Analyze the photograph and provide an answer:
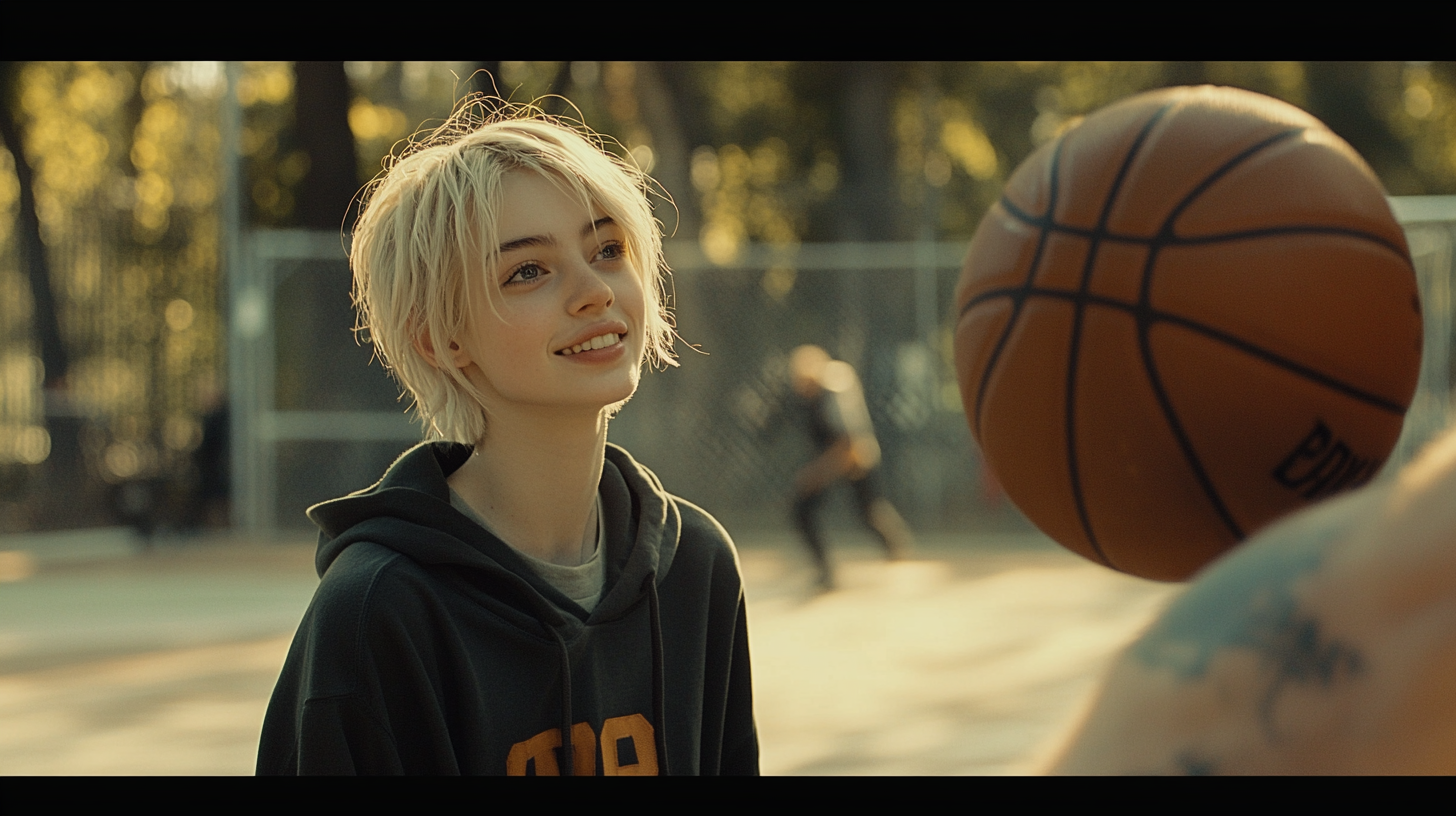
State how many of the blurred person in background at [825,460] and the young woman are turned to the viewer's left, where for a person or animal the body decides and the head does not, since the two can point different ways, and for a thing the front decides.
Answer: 1

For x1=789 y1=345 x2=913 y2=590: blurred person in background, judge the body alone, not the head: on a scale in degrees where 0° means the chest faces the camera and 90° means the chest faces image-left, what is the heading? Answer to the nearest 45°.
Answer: approximately 90°

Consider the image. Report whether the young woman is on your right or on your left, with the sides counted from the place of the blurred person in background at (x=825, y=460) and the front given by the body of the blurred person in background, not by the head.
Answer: on your left

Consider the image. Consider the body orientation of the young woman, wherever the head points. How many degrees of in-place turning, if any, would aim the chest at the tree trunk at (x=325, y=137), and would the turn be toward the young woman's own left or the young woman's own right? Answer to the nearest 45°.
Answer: approximately 135° to the young woman's own left

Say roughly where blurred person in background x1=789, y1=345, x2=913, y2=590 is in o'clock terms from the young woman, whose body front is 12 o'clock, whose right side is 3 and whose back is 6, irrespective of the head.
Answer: The blurred person in background is roughly at 8 o'clock from the young woman.

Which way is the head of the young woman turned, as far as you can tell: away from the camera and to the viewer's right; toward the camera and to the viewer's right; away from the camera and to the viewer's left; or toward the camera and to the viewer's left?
toward the camera and to the viewer's right

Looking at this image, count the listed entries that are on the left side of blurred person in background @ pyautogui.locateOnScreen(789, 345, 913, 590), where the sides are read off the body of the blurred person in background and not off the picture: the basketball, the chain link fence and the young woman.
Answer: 2

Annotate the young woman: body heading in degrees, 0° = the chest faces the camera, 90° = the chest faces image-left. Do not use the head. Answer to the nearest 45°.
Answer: approximately 315°

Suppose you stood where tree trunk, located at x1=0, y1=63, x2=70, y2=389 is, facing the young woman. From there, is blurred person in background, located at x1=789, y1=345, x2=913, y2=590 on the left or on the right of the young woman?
left
